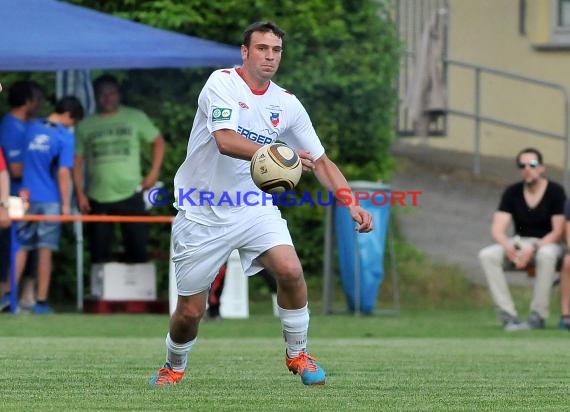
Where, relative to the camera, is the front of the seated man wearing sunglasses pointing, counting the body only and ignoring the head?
toward the camera

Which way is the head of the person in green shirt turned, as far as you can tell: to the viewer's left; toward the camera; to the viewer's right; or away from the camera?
toward the camera

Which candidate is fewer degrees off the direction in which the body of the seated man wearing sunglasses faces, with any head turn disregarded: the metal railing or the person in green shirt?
the person in green shirt

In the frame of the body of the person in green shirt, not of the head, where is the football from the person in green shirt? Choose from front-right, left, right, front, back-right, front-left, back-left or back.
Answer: front

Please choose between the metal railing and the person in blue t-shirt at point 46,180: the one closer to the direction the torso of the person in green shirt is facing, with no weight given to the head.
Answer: the person in blue t-shirt

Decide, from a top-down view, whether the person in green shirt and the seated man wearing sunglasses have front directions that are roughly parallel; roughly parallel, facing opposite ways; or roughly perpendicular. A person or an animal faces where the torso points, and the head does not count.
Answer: roughly parallel

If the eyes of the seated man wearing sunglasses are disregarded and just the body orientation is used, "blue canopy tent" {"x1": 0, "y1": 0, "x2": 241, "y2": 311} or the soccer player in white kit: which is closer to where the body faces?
the soccer player in white kit

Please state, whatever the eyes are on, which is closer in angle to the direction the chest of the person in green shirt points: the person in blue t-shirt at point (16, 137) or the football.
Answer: the football

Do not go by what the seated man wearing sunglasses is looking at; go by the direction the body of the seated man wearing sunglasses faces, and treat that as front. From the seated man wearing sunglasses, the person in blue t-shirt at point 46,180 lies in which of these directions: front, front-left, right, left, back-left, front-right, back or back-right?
right
